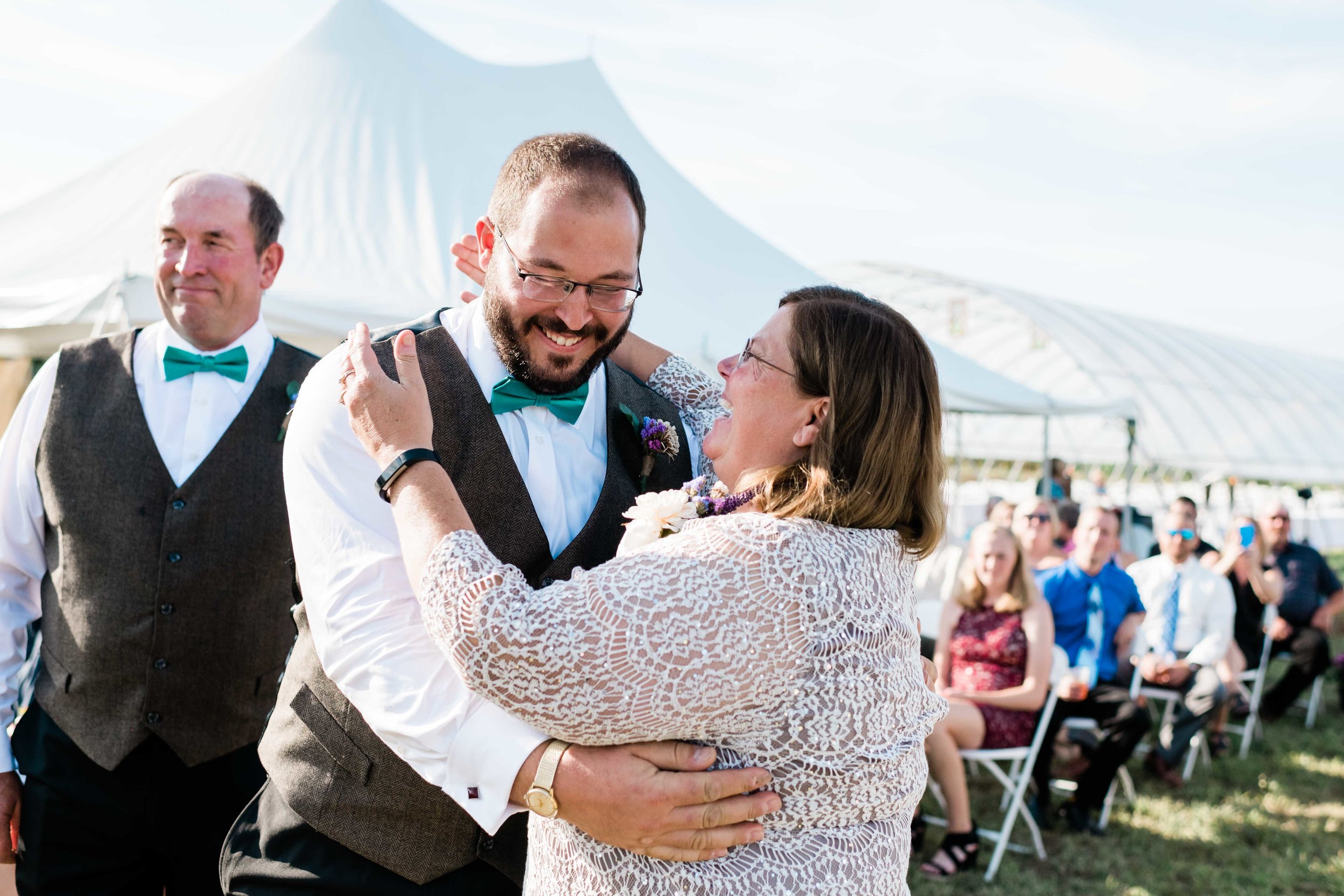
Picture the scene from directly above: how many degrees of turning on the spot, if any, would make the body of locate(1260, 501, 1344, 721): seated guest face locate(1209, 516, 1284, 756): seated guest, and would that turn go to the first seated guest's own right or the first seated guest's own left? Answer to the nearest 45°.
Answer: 0° — they already face them

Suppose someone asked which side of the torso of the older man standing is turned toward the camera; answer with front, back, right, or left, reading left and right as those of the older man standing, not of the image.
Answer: front

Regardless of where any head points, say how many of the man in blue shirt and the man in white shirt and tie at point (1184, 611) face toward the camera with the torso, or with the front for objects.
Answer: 2

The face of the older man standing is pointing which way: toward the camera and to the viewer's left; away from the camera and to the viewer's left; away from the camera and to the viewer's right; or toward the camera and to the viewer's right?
toward the camera and to the viewer's left

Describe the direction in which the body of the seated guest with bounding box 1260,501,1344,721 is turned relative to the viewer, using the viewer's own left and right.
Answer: facing the viewer and to the left of the viewer

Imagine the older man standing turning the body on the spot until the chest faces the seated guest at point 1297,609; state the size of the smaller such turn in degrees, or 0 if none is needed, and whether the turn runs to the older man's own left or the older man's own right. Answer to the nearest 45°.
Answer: approximately 90° to the older man's own left

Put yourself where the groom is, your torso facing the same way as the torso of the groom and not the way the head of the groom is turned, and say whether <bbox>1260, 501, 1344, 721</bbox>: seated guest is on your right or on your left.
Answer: on your left

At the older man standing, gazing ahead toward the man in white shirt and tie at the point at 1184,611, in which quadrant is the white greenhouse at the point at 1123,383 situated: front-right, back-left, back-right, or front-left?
front-left

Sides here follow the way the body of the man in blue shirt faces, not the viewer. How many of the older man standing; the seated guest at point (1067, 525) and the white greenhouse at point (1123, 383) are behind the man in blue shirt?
2

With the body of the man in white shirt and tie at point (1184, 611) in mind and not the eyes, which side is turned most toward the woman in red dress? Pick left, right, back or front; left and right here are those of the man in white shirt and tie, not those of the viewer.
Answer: front

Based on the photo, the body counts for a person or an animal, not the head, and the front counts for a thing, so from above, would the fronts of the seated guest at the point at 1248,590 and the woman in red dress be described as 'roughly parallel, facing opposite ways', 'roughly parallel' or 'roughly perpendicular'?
roughly parallel

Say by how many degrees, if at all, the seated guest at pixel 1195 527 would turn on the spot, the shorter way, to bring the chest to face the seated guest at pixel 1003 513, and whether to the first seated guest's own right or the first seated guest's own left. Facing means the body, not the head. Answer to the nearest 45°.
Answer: approximately 45° to the first seated guest's own right

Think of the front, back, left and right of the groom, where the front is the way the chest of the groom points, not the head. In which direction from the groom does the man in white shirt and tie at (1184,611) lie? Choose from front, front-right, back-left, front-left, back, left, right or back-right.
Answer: left

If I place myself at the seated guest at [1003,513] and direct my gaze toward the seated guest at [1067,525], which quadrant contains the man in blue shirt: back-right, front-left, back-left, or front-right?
front-right

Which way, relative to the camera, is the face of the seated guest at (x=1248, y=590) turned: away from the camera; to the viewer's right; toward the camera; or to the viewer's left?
toward the camera

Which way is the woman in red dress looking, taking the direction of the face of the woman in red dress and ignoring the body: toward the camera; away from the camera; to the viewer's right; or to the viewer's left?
toward the camera

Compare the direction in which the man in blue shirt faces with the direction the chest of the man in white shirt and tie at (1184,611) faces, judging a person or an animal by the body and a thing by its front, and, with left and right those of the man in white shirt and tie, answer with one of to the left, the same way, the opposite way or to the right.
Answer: the same way

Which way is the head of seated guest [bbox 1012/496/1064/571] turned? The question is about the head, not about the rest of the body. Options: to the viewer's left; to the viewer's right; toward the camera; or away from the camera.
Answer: toward the camera

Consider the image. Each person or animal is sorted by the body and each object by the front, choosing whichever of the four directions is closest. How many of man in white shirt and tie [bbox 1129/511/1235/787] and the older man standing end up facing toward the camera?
2

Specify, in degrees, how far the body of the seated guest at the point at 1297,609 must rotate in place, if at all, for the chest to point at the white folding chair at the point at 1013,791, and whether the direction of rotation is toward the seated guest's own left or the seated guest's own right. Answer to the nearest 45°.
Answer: approximately 45° to the seated guest's own left
